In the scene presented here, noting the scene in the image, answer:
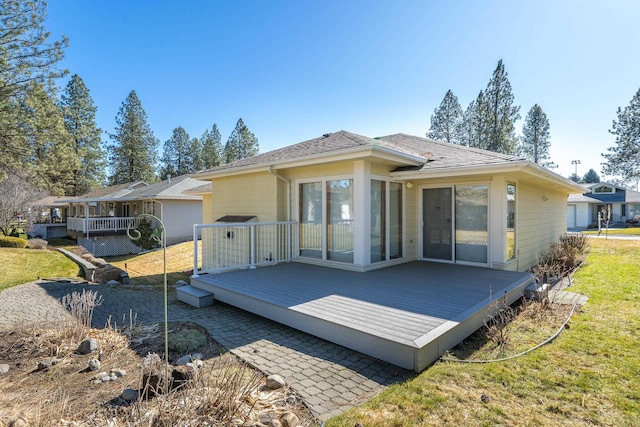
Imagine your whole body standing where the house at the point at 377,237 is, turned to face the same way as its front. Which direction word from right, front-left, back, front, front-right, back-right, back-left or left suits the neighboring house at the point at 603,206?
front

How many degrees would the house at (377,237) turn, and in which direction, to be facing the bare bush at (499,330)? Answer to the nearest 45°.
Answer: approximately 45° to its left

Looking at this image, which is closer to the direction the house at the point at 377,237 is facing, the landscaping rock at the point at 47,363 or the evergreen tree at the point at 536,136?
the evergreen tree

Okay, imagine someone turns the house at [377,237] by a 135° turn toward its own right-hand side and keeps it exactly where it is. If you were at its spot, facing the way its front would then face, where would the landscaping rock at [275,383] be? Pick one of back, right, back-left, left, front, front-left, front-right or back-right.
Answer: front

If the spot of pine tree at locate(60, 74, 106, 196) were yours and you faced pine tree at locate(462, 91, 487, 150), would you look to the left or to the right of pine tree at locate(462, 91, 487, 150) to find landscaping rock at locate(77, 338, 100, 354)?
right

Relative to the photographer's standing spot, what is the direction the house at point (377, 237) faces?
facing away from the viewer and to the right of the viewer

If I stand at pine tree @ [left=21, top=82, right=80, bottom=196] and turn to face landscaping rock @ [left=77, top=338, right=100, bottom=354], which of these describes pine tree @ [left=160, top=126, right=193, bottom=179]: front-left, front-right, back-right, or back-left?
back-left

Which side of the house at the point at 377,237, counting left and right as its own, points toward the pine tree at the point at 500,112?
back

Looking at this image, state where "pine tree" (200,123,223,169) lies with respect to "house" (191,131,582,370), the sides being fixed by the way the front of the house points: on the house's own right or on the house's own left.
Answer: on the house's own right

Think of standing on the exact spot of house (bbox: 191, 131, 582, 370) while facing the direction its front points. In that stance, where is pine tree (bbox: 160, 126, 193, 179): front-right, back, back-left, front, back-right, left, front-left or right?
left

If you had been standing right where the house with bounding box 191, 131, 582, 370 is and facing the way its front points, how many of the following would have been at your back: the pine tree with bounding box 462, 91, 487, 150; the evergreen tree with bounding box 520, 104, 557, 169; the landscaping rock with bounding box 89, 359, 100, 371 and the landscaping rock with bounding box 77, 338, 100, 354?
2
